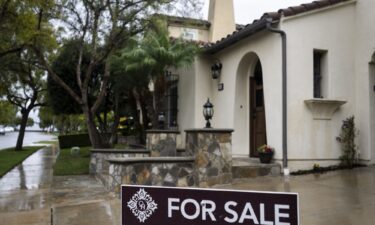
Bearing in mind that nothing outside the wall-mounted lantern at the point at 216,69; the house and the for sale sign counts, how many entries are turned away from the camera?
0

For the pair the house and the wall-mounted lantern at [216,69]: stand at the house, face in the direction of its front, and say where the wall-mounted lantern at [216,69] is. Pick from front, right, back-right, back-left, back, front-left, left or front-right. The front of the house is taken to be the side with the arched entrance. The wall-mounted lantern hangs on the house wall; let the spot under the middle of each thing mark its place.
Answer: right

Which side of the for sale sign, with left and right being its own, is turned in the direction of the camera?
front

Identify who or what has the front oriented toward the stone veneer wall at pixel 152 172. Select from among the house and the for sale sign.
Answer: the house

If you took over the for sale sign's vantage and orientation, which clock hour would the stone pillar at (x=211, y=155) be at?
The stone pillar is roughly at 6 o'clock from the for sale sign.

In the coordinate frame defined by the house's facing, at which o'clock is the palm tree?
The palm tree is roughly at 2 o'clock from the house.

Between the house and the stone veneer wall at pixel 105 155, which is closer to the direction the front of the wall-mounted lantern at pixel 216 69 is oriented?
the stone veneer wall

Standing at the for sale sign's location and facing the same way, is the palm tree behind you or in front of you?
behind

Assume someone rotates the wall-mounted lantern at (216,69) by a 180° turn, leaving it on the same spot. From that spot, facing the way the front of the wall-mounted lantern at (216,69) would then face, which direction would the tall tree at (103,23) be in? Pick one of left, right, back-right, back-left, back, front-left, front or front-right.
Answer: back-left

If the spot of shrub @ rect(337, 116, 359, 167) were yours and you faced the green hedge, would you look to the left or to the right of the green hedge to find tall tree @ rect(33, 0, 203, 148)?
left

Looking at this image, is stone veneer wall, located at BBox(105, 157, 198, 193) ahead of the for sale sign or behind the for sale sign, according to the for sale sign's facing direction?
behind

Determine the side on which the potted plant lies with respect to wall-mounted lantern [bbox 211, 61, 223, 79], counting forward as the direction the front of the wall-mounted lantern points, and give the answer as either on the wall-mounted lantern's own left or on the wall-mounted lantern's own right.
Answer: on the wall-mounted lantern's own left

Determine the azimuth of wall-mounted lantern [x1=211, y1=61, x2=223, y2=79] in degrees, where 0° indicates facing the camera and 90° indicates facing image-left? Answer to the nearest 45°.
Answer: approximately 45°

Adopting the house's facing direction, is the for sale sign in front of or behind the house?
in front

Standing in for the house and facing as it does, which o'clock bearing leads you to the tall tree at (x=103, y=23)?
The tall tree is roughly at 2 o'clock from the house.

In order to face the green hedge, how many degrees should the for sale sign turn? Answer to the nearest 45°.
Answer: approximately 180°

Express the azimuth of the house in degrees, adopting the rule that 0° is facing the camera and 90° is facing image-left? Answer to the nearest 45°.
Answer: approximately 45°
